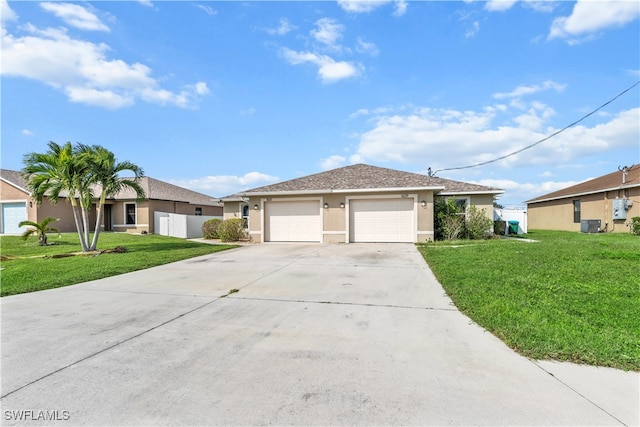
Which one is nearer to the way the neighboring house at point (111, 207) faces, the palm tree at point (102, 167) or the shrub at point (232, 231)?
the palm tree

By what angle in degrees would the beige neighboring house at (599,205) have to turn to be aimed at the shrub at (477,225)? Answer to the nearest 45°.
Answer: approximately 90° to its right

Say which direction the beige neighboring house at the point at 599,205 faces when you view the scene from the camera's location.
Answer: facing the viewer and to the right of the viewer

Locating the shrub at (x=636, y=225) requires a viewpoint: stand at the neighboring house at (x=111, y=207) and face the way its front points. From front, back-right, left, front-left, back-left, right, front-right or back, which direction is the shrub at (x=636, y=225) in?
left

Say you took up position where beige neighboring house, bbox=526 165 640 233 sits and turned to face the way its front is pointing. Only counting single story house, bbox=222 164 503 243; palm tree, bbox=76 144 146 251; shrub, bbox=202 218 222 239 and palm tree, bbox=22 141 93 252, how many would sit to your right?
4

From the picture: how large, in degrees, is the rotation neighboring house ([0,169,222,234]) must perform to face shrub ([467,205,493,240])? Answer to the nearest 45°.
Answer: approximately 90° to its left

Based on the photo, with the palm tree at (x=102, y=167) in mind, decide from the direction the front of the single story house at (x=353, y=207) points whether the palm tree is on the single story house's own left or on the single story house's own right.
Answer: on the single story house's own right

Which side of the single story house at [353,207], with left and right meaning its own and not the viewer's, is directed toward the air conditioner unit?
left

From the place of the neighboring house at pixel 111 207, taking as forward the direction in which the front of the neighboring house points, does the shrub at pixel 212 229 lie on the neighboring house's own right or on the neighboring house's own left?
on the neighboring house's own left

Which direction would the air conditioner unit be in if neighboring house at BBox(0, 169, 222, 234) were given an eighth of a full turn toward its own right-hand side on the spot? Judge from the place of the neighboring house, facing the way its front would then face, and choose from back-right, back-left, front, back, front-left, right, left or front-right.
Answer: back-left

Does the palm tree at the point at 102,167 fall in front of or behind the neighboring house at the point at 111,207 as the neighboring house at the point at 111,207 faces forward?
in front

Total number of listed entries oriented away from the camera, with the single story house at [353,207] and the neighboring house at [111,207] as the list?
0

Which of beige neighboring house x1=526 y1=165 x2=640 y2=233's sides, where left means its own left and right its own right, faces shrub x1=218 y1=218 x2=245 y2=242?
right

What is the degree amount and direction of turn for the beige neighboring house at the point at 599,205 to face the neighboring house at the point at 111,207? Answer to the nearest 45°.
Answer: approximately 90° to its right

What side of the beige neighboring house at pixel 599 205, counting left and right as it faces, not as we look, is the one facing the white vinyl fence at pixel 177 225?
right

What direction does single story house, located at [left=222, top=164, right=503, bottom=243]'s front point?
toward the camera

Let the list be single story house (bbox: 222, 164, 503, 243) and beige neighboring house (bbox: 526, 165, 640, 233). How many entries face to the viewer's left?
0
